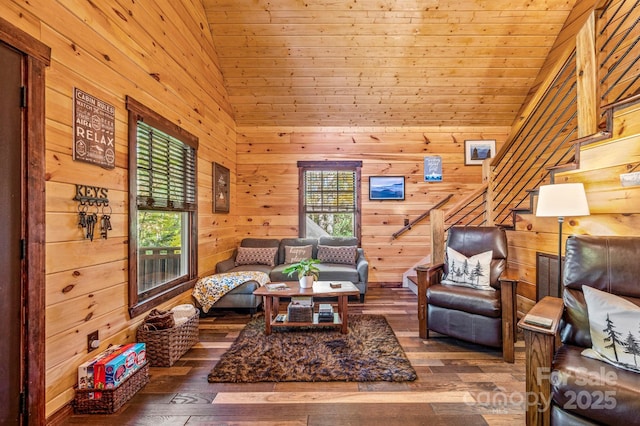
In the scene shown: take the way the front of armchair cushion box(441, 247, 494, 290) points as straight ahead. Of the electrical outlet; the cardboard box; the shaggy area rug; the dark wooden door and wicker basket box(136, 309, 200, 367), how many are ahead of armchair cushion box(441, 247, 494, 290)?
5

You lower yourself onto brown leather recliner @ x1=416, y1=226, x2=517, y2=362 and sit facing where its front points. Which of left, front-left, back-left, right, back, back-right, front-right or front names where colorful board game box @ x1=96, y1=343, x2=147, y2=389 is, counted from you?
front

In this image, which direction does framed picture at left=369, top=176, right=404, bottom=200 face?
toward the camera

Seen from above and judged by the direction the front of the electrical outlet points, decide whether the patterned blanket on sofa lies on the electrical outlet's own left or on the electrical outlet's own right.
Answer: on the electrical outlet's own left

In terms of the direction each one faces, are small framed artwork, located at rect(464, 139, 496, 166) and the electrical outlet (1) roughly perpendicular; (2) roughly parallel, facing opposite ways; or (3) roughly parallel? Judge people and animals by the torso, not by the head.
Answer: roughly perpendicular

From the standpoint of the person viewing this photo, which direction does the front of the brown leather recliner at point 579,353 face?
facing the viewer and to the left of the viewer

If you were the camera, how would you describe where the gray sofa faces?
facing the viewer

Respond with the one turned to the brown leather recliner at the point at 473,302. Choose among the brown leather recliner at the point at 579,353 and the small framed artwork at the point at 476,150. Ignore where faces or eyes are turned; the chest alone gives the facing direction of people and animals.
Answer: the small framed artwork

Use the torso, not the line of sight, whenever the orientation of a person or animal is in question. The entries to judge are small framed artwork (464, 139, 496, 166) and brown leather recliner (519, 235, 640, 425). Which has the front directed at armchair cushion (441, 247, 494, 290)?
the small framed artwork
